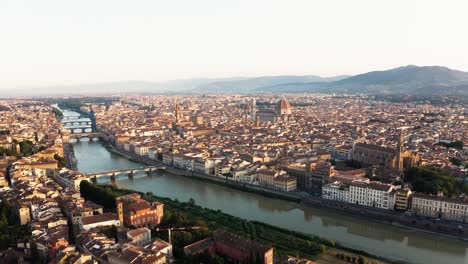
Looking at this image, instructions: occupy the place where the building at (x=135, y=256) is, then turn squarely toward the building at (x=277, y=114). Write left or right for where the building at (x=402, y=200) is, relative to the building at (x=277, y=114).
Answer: right

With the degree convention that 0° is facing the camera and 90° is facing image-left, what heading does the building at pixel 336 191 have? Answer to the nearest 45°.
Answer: approximately 45°

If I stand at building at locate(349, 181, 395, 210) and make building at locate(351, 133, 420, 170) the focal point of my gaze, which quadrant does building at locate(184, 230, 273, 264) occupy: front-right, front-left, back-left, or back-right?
back-left

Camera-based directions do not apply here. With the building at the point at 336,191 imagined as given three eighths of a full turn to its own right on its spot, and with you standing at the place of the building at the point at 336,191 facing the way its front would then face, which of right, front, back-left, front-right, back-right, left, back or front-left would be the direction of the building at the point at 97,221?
back-left

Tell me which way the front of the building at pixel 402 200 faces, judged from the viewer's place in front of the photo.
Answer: facing the viewer and to the left of the viewer

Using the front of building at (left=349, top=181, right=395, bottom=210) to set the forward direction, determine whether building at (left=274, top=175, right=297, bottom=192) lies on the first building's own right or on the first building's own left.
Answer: on the first building's own right

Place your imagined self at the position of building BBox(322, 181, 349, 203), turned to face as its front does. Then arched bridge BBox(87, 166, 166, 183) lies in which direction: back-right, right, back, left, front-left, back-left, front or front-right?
front-right

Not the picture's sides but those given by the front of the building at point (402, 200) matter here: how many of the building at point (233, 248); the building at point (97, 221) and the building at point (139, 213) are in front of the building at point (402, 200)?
3

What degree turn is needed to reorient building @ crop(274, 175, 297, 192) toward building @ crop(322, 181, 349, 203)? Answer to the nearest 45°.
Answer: approximately 90° to its left

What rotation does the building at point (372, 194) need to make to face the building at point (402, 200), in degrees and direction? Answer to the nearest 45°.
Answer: approximately 135° to its left

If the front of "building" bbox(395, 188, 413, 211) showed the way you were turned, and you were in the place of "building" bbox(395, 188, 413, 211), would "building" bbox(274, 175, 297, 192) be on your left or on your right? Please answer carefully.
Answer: on your right

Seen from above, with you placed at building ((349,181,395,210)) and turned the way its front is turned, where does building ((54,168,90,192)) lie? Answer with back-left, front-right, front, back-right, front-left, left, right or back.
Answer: front-right

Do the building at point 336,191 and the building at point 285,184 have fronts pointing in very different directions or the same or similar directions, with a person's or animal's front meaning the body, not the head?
same or similar directions

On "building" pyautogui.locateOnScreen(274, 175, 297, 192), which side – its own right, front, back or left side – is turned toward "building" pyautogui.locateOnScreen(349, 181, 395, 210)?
left

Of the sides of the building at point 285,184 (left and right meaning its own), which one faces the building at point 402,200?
left

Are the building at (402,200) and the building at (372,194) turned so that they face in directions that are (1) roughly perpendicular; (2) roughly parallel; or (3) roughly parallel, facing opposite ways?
roughly parallel
